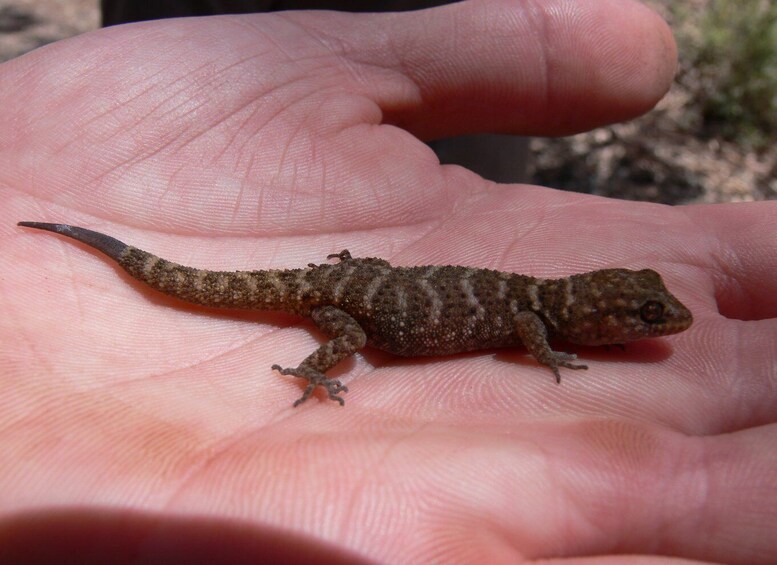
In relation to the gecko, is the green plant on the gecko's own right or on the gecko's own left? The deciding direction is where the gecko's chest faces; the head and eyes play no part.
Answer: on the gecko's own left

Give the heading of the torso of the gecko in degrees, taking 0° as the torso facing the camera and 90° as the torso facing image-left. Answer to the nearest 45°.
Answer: approximately 270°
